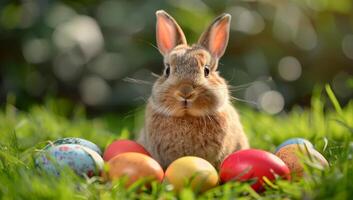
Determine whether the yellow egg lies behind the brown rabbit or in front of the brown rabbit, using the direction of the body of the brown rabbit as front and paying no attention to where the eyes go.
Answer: in front

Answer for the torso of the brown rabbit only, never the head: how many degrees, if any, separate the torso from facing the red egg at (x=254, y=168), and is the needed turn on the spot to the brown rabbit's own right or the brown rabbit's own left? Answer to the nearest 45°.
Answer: approximately 45° to the brown rabbit's own left

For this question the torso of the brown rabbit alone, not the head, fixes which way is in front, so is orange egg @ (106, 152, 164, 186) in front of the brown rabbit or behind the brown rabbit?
in front

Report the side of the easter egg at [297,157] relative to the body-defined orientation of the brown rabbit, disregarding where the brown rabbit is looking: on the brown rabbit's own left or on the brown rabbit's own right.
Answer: on the brown rabbit's own left

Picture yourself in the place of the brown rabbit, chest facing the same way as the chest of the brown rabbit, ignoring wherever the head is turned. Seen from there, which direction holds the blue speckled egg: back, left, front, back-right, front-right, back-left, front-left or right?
front-right

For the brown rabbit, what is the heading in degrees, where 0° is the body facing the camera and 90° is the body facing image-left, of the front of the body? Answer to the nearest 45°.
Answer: approximately 0°

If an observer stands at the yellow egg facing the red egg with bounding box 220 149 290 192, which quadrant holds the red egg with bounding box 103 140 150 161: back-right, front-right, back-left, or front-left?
back-left
